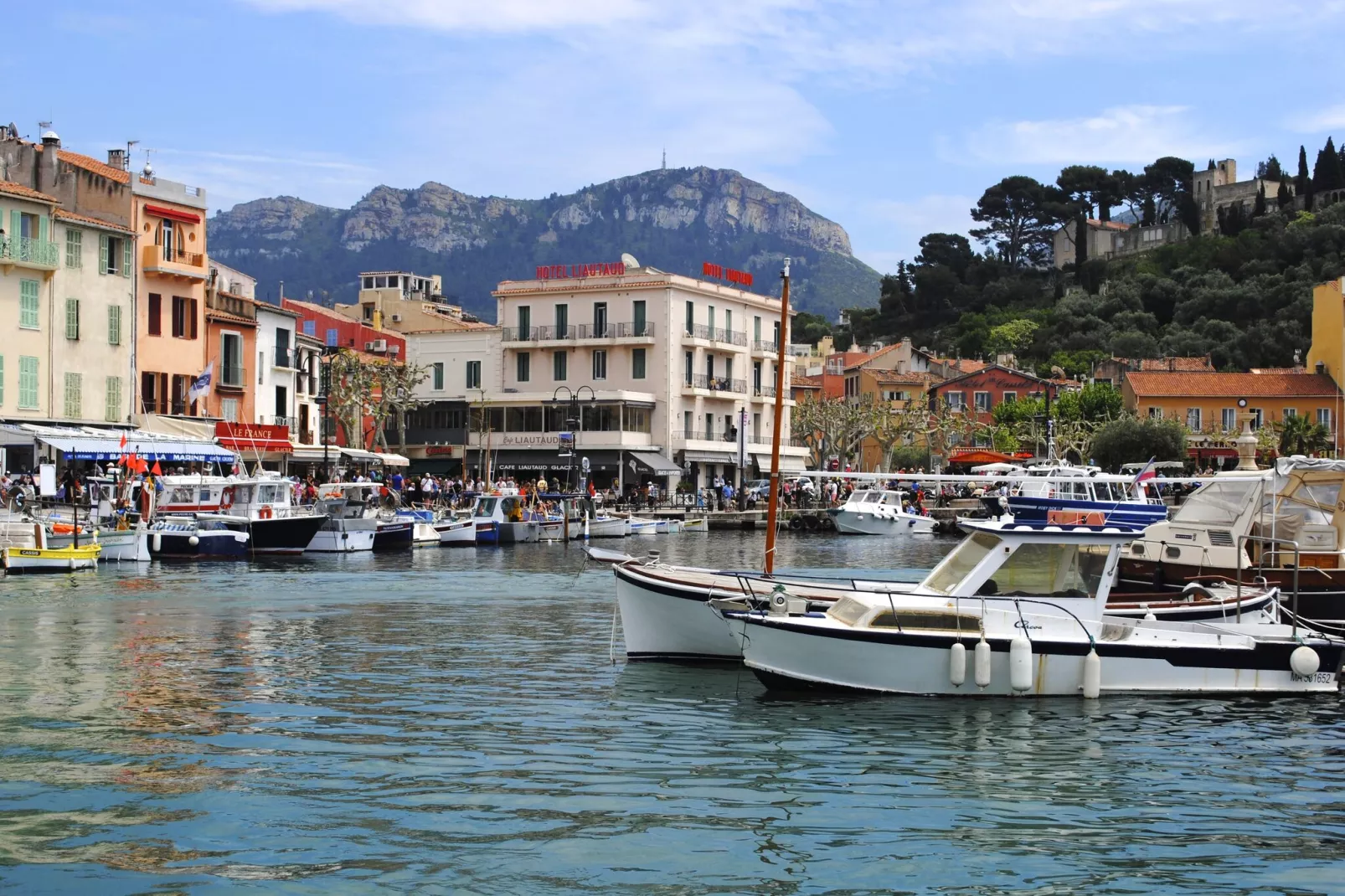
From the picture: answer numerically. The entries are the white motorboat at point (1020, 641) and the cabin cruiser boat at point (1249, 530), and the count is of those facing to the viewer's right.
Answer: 0

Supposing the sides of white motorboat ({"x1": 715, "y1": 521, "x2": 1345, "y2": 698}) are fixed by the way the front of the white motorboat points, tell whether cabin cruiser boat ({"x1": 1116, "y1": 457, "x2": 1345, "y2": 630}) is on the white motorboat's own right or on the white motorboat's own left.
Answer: on the white motorboat's own right

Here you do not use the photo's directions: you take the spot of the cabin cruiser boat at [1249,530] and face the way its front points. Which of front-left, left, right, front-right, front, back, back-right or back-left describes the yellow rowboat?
front

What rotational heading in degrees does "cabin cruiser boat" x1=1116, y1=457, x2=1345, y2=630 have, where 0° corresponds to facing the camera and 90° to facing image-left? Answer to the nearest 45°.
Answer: approximately 90°

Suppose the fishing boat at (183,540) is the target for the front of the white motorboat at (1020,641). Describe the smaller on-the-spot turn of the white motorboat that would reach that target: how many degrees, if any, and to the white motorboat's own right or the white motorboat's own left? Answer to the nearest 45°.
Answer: approximately 45° to the white motorboat's own right

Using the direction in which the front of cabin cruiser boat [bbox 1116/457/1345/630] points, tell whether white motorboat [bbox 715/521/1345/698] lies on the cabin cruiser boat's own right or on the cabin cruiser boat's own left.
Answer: on the cabin cruiser boat's own left

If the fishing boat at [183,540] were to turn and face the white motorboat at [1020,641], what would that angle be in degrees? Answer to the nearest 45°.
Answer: approximately 90° to its right

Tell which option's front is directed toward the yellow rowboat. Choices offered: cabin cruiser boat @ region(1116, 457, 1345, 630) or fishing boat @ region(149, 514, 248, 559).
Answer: cabin cruiser boat @ region(1116, 457, 1345, 630)

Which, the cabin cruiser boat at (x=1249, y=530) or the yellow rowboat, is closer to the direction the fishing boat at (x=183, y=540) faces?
the cabin cruiser boat

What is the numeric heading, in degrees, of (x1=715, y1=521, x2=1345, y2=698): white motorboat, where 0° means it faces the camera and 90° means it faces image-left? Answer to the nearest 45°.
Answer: approximately 90°

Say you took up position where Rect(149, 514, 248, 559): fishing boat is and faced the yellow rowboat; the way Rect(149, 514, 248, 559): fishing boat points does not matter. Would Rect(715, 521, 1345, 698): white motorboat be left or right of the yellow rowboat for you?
left
